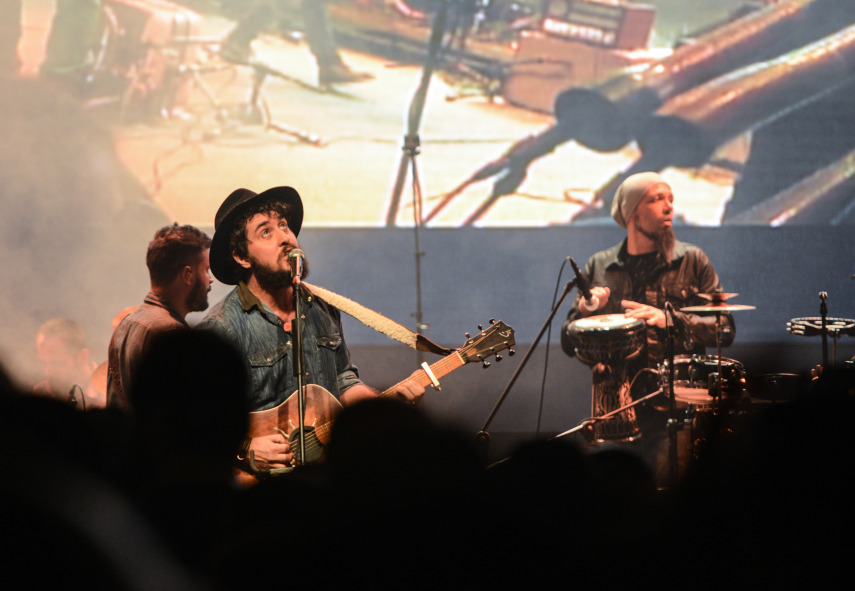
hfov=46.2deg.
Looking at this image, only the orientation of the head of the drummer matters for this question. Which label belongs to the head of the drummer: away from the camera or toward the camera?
toward the camera

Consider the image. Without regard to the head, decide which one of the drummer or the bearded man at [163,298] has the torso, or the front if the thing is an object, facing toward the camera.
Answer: the drummer

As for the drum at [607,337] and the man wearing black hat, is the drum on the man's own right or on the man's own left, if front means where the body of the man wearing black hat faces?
on the man's own left

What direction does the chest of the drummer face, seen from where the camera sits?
toward the camera

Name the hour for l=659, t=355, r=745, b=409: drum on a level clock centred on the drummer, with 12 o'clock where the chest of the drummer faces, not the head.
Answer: The drum is roughly at 11 o'clock from the drummer.

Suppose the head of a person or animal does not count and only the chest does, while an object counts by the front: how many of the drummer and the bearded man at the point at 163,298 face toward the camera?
1

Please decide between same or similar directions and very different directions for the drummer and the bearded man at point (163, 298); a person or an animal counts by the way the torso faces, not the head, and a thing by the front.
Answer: very different directions

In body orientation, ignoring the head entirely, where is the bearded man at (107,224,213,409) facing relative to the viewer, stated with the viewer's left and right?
facing away from the viewer and to the right of the viewer
